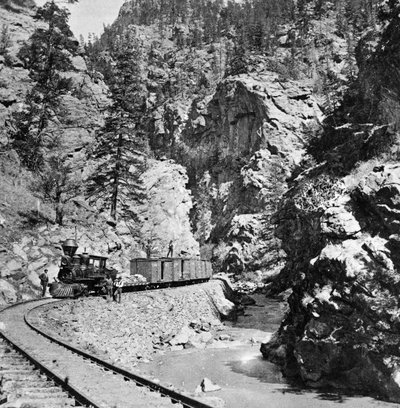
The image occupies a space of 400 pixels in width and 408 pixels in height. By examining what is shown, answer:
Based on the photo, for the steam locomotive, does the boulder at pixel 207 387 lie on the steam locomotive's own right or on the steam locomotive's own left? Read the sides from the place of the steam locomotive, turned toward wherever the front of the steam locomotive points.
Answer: on the steam locomotive's own left

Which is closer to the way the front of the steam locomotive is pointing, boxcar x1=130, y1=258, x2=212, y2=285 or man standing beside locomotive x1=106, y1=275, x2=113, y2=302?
the man standing beside locomotive

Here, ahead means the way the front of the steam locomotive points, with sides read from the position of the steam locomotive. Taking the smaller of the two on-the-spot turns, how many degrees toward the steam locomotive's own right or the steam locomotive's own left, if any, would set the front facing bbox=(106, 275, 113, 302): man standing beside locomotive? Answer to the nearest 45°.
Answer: approximately 90° to the steam locomotive's own left

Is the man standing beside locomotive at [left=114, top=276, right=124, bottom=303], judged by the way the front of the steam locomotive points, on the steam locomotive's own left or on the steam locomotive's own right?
on the steam locomotive's own left

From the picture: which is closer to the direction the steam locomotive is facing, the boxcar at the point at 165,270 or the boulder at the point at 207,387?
the boulder

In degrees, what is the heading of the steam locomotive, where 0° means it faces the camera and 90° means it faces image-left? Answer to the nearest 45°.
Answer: approximately 45°

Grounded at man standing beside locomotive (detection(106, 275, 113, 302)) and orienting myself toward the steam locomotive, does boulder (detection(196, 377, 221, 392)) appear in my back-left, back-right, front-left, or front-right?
back-left
